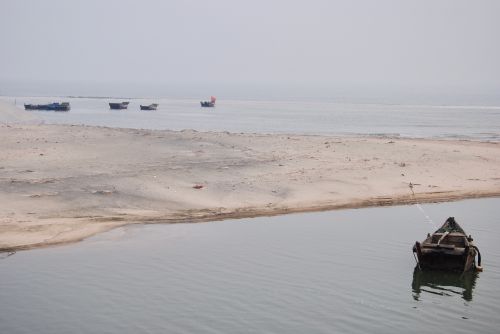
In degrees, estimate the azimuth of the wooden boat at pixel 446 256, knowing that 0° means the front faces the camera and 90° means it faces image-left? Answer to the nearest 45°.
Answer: approximately 180°
